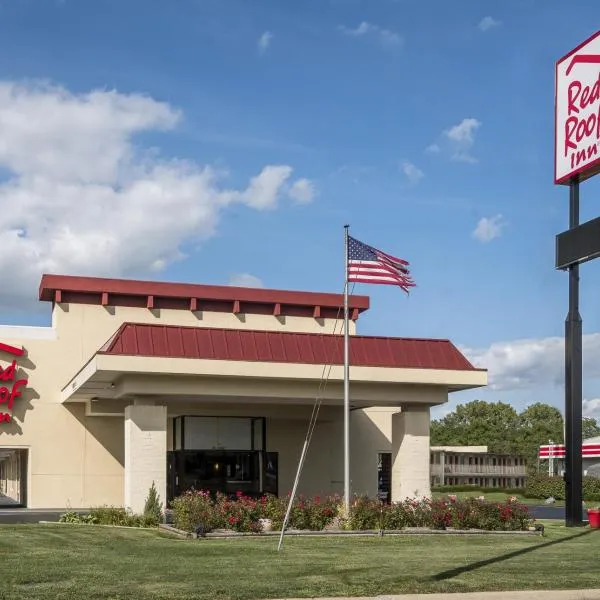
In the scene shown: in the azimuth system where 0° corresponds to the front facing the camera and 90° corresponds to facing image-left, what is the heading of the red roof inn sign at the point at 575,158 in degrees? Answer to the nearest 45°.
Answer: approximately 45°

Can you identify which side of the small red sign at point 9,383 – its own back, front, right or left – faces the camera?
front

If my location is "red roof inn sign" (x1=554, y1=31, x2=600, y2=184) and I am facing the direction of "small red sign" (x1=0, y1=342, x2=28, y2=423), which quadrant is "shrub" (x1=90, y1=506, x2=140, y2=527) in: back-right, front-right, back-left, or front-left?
front-left

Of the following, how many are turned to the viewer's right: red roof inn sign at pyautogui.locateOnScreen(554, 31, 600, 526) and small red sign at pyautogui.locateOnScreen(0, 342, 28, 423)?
0

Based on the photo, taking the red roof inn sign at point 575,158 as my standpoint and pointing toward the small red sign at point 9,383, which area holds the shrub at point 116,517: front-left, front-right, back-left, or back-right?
front-left

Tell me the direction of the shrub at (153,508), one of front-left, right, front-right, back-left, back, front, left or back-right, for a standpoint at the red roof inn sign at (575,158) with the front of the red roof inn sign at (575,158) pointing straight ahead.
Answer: front-right
